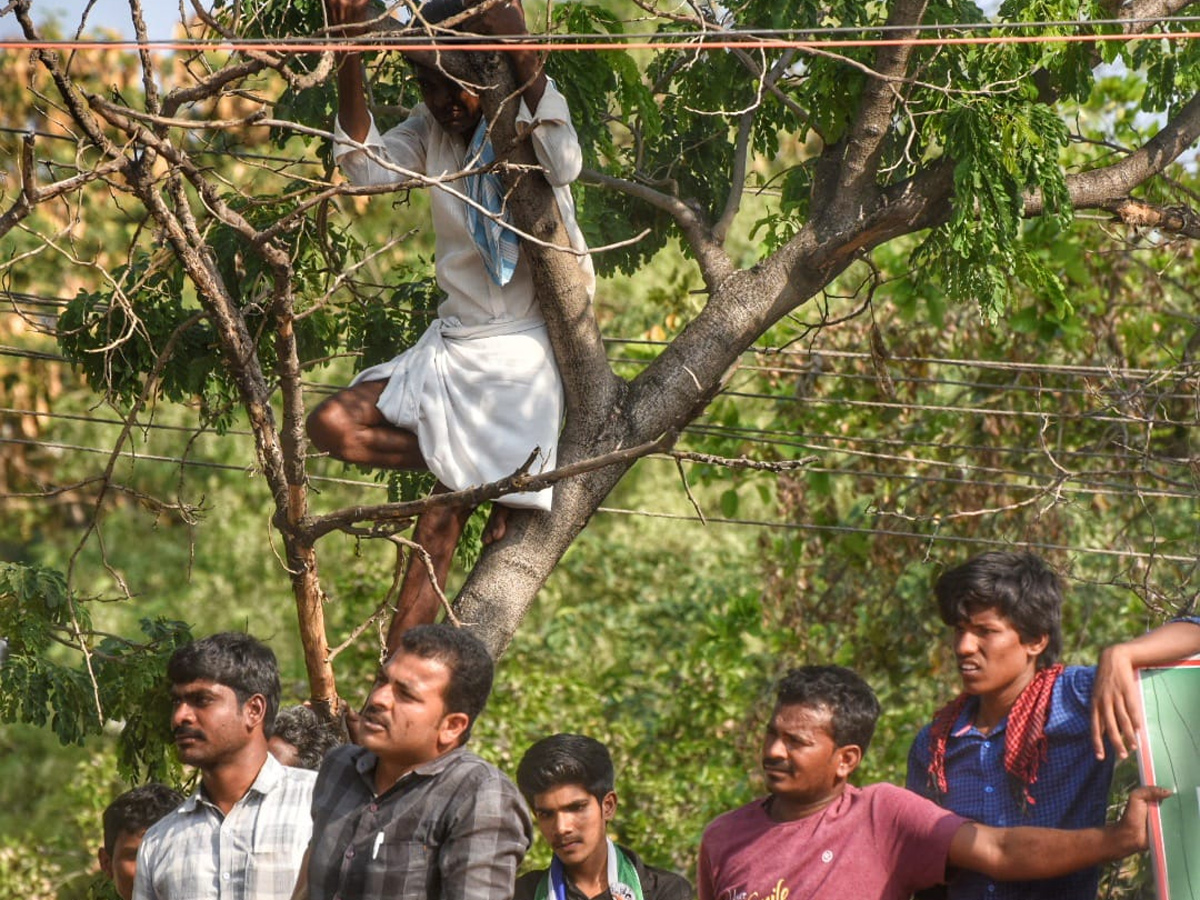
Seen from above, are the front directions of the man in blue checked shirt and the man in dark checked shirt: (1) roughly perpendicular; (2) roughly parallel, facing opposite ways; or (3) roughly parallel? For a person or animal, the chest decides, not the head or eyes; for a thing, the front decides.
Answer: roughly parallel

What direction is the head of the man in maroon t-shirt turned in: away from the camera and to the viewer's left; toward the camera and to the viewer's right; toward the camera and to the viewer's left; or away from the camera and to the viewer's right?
toward the camera and to the viewer's left

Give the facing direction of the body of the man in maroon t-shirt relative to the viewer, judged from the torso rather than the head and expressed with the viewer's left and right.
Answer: facing the viewer and to the left of the viewer

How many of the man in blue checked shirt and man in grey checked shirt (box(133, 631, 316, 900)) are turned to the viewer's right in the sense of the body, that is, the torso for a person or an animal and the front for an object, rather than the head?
0

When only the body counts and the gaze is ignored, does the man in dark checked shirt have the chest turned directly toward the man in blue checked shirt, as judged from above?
no

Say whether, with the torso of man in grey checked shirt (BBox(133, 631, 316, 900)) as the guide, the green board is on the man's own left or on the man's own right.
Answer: on the man's own left

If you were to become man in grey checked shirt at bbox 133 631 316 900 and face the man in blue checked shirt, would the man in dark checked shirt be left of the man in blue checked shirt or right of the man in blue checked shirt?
right

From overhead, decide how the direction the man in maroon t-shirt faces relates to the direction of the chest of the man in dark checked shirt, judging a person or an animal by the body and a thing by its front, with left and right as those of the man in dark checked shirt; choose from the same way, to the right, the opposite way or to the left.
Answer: the same way

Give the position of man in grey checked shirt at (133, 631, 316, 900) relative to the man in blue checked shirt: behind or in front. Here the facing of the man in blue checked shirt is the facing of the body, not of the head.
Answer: in front

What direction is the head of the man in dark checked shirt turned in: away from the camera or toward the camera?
toward the camera

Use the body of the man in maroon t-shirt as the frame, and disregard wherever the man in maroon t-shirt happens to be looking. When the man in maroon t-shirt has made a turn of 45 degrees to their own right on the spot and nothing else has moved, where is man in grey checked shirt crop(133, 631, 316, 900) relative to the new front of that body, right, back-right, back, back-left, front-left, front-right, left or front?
front

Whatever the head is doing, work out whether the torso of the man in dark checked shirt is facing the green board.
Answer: no

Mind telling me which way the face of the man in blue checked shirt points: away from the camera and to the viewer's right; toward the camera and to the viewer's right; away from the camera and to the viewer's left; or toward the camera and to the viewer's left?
toward the camera and to the viewer's left
